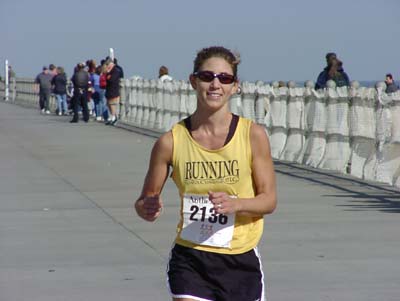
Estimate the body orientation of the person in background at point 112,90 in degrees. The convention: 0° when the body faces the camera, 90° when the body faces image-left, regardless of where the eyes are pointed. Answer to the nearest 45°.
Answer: approximately 45°

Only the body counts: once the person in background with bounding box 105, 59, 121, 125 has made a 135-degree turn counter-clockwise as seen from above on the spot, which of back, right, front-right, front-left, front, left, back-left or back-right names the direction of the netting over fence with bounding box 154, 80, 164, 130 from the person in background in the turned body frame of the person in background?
front-right
